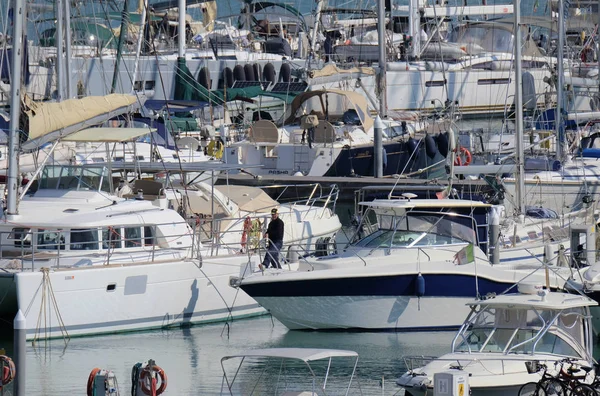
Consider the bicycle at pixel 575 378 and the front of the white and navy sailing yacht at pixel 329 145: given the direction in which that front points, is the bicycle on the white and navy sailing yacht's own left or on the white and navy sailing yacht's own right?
on the white and navy sailing yacht's own right

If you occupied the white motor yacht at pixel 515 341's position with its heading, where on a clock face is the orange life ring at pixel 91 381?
The orange life ring is roughly at 1 o'clock from the white motor yacht.

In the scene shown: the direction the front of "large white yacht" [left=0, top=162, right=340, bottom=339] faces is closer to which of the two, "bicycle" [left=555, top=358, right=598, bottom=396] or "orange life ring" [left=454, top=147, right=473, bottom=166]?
the bicycle

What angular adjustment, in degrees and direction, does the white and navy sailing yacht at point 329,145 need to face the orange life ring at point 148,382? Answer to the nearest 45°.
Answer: approximately 135° to its right

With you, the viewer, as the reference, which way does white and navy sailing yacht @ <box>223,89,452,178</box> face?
facing away from the viewer and to the right of the viewer

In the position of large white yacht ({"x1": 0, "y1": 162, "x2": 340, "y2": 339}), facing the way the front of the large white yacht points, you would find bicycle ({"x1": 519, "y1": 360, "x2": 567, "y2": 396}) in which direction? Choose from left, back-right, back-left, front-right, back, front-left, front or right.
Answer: left

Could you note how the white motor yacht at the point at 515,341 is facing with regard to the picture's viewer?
facing the viewer and to the left of the viewer

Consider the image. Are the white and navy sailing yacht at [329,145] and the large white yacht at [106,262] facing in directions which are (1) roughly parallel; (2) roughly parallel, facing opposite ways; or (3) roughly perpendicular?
roughly parallel, facing opposite ways

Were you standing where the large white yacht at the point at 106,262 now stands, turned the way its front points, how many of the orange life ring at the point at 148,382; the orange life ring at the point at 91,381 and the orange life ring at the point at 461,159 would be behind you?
1

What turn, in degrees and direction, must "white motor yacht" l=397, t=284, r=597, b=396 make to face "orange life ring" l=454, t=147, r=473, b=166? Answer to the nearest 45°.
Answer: approximately 135° to its right

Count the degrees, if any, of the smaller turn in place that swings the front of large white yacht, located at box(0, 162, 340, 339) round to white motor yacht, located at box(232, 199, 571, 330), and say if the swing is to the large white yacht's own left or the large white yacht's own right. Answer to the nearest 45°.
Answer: approximately 135° to the large white yacht's own left

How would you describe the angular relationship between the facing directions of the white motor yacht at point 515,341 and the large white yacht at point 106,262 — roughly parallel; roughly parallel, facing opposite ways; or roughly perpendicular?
roughly parallel

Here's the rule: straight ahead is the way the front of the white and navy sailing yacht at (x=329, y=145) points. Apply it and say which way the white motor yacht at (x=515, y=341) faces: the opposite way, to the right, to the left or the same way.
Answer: the opposite way
